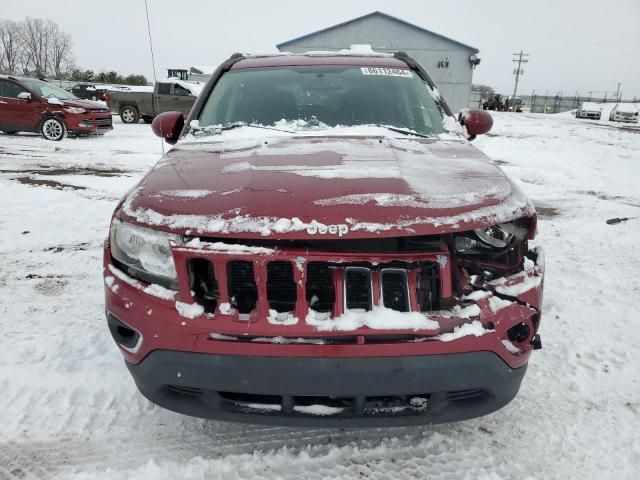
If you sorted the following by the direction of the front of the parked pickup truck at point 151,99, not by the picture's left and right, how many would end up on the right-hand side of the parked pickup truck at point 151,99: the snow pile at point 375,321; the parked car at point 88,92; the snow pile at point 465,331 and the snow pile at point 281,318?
3

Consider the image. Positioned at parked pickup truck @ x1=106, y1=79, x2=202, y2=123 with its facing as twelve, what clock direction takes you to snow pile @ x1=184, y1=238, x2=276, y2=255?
The snow pile is roughly at 3 o'clock from the parked pickup truck.

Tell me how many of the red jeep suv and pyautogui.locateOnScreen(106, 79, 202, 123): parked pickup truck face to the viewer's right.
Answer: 1

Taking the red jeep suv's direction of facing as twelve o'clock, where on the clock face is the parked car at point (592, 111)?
The parked car is roughly at 7 o'clock from the red jeep suv.

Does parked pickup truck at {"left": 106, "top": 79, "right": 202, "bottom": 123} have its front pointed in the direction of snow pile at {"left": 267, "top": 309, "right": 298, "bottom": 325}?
no

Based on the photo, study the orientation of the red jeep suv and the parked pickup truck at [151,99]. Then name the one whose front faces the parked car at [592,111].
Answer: the parked pickup truck at [151,99]

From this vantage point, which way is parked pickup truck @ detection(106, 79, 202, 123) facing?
to the viewer's right

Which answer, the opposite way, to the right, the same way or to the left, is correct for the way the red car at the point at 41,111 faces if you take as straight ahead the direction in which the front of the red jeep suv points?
to the left

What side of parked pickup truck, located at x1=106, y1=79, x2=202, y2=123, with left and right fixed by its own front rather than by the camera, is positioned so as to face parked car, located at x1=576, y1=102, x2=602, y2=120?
front

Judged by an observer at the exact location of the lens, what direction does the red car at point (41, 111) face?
facing the viewer and to the right of the viewer

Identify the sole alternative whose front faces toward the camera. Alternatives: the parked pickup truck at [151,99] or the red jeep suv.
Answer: the red jeep suv

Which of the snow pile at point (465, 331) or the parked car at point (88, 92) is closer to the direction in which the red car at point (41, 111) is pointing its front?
the snow pile

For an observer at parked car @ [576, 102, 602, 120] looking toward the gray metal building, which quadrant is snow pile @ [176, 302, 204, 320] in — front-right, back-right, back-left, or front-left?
front-left

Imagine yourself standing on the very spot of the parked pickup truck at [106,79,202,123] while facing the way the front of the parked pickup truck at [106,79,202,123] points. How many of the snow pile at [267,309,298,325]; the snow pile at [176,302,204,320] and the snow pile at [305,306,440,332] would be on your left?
0

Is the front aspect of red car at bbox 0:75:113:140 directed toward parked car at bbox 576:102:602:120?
no

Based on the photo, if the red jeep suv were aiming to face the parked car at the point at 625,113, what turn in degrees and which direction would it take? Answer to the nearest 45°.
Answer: approximately 135° to its left

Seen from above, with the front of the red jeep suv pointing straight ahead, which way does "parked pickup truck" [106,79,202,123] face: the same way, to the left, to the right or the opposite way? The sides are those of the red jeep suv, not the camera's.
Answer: to the left

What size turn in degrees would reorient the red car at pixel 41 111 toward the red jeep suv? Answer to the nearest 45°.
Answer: approximately 45° to its right

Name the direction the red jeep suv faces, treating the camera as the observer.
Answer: facing the viewer

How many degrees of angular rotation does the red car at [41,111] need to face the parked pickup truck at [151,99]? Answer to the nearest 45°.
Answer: approximately 90° to its left
